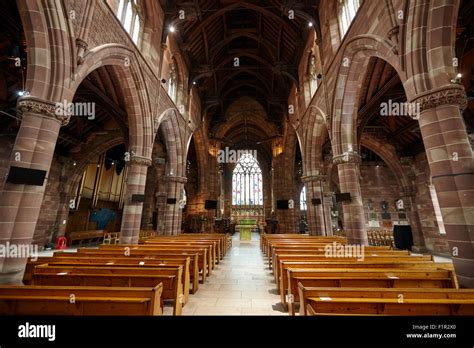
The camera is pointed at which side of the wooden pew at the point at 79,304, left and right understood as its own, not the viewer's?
back

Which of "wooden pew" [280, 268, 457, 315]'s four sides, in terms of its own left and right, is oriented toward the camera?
back

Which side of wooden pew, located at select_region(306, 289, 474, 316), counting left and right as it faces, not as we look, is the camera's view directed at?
back

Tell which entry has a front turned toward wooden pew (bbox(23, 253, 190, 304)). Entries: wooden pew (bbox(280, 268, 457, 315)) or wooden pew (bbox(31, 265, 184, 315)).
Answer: wooden pew (bbox(31, 265, 184, 315))

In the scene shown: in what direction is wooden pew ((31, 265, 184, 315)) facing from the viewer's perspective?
away from the camera

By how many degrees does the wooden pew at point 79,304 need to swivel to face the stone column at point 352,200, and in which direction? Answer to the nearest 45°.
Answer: approximately 90° to its right

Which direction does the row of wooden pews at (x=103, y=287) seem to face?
away from the camera

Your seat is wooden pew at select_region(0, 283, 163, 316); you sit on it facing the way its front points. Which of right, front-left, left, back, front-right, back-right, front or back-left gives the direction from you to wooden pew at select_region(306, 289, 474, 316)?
back-right
